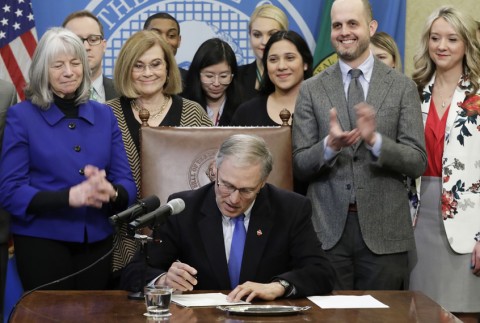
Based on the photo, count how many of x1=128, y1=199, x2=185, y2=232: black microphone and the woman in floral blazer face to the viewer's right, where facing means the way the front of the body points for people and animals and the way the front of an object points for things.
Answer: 1

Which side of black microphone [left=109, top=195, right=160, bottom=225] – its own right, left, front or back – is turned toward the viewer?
right

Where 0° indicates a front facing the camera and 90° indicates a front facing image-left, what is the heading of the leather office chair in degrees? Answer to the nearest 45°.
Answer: approximately 0°

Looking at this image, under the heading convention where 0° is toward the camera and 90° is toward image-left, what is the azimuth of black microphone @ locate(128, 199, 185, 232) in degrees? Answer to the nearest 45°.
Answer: approximately 270°

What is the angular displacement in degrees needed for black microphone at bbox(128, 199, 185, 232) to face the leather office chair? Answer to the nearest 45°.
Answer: approximately 90° to its left

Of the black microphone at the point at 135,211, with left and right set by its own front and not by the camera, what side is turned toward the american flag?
left
